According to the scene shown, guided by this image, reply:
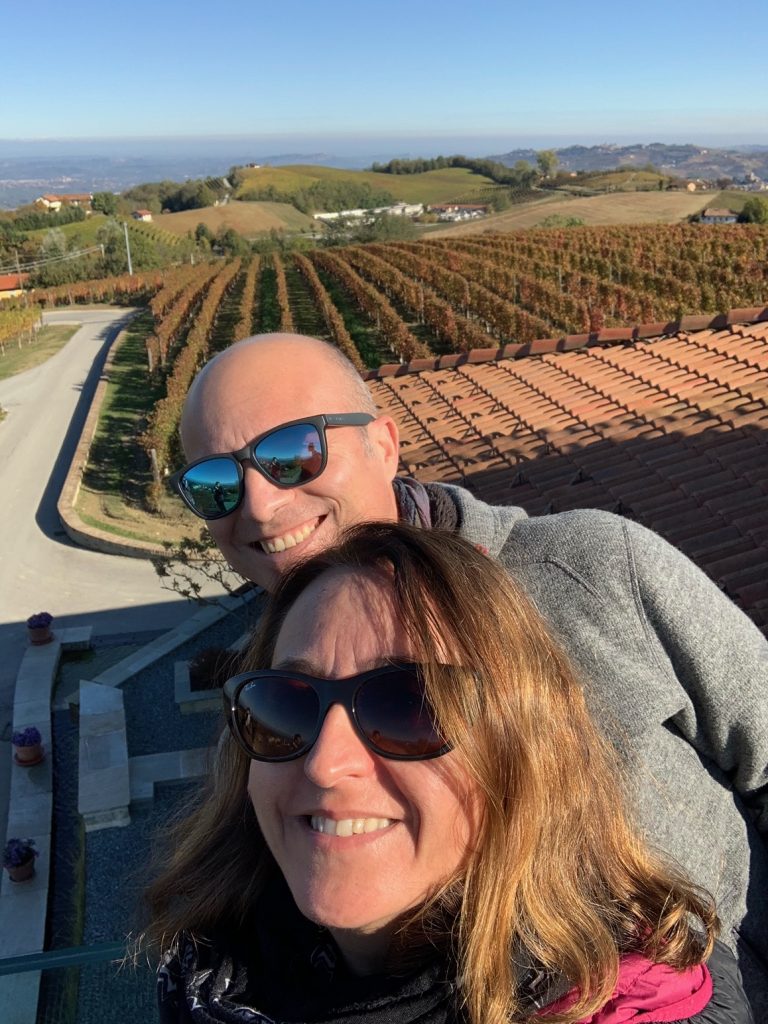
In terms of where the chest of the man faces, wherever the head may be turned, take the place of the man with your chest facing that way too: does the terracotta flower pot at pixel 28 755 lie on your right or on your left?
on your right

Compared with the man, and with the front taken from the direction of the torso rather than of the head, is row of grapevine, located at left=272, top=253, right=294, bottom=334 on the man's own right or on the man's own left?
on the man's own right

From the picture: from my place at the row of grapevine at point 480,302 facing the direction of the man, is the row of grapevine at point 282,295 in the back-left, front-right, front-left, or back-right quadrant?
back-right

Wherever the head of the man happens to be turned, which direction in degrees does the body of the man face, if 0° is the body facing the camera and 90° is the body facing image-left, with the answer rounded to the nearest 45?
approximately 45°

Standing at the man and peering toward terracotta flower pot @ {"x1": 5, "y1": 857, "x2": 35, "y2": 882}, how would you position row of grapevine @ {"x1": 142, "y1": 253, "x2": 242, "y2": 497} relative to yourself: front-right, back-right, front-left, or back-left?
front-right

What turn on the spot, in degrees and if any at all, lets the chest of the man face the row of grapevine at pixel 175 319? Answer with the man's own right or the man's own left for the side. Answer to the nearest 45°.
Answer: approximately 135° to the man's own right

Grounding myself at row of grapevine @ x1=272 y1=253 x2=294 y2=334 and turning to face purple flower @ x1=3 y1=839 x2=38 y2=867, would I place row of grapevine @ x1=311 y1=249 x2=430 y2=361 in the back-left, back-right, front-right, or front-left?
front-left

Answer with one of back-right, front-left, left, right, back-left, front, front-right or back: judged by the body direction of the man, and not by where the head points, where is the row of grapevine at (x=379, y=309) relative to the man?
back-right

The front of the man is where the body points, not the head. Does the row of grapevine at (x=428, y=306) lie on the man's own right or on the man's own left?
on the man's own right

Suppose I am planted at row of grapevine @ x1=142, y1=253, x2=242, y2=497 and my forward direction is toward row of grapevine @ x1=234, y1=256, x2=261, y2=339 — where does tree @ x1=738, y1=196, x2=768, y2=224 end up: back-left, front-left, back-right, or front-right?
front-right

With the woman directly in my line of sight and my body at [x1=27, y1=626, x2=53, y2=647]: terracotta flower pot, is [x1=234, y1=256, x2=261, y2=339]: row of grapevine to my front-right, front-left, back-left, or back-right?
back-left

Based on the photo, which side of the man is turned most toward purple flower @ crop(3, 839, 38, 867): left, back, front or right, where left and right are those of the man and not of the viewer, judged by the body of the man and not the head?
right
